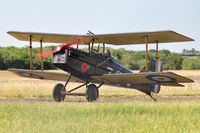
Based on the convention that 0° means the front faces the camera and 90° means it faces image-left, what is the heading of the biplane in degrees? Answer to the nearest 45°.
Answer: approximately 45°
